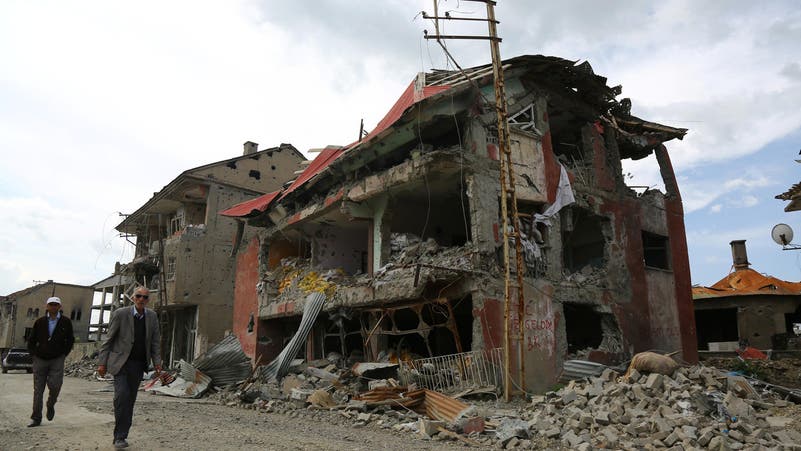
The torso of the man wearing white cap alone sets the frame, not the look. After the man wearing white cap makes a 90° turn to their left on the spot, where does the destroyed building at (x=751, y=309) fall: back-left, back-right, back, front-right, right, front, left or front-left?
front

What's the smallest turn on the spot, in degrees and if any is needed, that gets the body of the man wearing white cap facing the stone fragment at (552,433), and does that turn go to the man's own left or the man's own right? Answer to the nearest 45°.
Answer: approximately 90° to the man's own left

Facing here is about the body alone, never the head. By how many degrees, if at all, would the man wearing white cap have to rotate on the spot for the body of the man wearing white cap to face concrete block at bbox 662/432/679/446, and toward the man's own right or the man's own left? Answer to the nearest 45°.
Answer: approximately 45° to the man's own left

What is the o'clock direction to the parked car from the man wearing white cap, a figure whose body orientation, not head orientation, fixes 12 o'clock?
The parked car is roughly at 6 o'clock from the man wearing white cap.

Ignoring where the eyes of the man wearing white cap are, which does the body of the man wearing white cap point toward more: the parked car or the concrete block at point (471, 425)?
the concrete block

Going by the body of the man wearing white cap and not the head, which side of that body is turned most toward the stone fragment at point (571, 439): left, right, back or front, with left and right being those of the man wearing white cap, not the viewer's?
left

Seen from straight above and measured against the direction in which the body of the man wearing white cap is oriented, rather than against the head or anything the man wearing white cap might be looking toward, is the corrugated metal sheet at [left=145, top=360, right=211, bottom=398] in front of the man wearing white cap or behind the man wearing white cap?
behind

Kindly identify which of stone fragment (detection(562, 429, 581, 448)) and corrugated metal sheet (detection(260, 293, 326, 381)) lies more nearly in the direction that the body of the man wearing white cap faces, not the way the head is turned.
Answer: the stone fragment

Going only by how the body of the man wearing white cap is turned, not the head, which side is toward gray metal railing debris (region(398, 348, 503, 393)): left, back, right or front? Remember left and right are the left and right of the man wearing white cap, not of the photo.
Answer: left

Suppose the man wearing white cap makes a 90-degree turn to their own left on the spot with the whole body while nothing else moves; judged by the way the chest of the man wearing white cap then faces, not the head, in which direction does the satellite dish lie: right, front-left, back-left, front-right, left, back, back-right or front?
front

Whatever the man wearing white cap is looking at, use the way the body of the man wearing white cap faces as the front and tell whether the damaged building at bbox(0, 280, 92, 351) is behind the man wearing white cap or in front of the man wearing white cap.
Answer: behind

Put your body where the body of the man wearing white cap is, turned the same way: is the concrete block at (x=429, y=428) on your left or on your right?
on your left

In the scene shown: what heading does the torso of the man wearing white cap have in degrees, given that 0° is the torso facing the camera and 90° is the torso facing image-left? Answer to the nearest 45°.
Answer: approximately 0°

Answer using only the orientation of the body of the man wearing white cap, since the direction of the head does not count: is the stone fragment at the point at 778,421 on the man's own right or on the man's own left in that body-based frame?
on the man's own left
